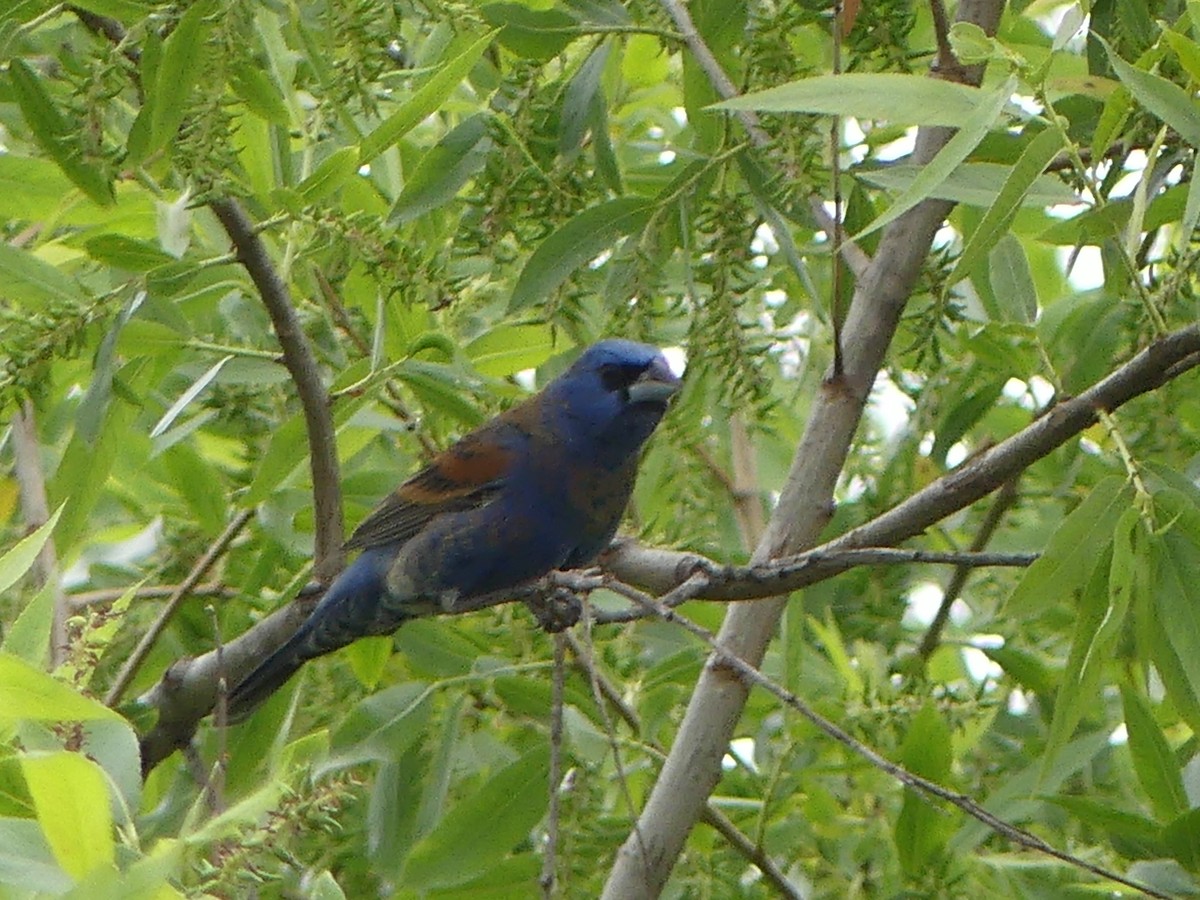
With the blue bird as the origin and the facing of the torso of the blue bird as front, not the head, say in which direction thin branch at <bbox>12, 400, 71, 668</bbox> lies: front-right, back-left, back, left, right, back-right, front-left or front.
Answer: back

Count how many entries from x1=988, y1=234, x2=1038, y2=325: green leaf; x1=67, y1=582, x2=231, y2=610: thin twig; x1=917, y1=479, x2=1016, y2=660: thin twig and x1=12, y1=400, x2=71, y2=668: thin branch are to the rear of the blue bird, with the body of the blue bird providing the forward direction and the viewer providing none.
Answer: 2

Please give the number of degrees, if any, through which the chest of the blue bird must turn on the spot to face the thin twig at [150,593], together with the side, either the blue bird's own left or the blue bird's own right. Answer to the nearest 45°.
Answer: approximately 180°

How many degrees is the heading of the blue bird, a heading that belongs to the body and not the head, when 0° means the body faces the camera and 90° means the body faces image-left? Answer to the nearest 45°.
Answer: approximately 270°

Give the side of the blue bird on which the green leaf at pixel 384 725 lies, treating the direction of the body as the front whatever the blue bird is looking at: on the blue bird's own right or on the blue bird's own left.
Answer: on the blue bird's own right

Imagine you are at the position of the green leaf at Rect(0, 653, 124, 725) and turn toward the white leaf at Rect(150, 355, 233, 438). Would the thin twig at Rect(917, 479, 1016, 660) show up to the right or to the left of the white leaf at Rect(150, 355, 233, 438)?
right

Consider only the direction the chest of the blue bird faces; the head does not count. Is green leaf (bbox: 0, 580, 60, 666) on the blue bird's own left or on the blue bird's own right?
on the blue bird's own right
